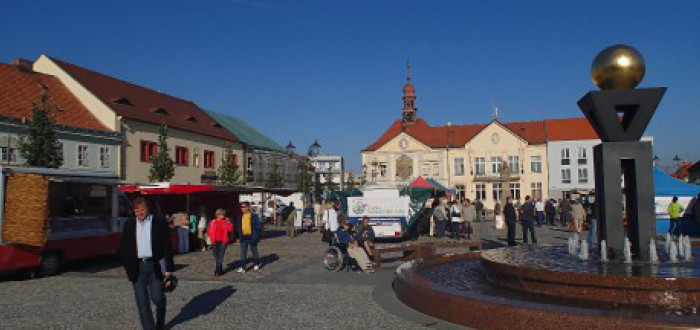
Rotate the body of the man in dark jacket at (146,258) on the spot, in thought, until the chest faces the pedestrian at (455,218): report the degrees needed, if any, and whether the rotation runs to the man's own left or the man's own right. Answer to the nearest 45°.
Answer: approximately 135° to the man's own left

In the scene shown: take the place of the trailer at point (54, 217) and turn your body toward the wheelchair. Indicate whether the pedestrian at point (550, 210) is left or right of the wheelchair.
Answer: left

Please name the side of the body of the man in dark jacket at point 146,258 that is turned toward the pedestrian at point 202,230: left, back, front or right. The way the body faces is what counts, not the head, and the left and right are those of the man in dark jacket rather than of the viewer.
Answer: back

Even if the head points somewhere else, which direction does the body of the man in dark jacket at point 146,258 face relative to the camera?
toward the camera

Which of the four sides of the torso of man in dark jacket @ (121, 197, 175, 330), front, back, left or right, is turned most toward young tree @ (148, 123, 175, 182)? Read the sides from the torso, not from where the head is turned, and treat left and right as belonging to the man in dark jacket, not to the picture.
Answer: back
